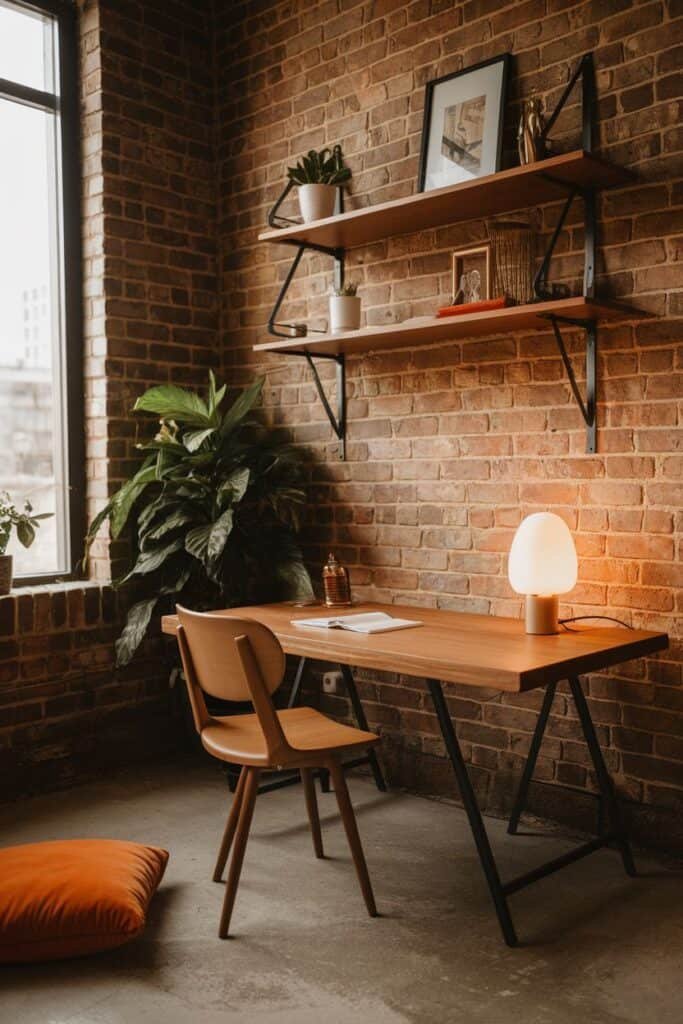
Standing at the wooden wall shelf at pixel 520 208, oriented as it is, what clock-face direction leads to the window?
The window is roughly at 2 o'clock from the wooden wall shelf.

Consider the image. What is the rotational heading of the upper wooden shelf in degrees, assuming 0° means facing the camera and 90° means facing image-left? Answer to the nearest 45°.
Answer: approximately 45°
